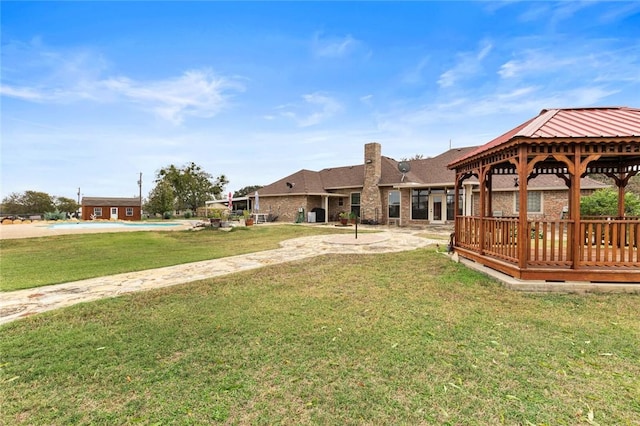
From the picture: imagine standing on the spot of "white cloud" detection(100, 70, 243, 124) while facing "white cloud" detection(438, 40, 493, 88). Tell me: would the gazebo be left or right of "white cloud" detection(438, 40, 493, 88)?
right

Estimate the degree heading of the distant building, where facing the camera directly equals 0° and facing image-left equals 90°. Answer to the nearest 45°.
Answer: approximately 0°

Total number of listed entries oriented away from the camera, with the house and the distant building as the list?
1

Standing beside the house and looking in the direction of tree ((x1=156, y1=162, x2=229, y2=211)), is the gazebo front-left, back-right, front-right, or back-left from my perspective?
back-left

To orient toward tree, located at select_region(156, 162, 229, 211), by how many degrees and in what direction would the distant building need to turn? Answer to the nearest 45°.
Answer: approximately 135° to its left
